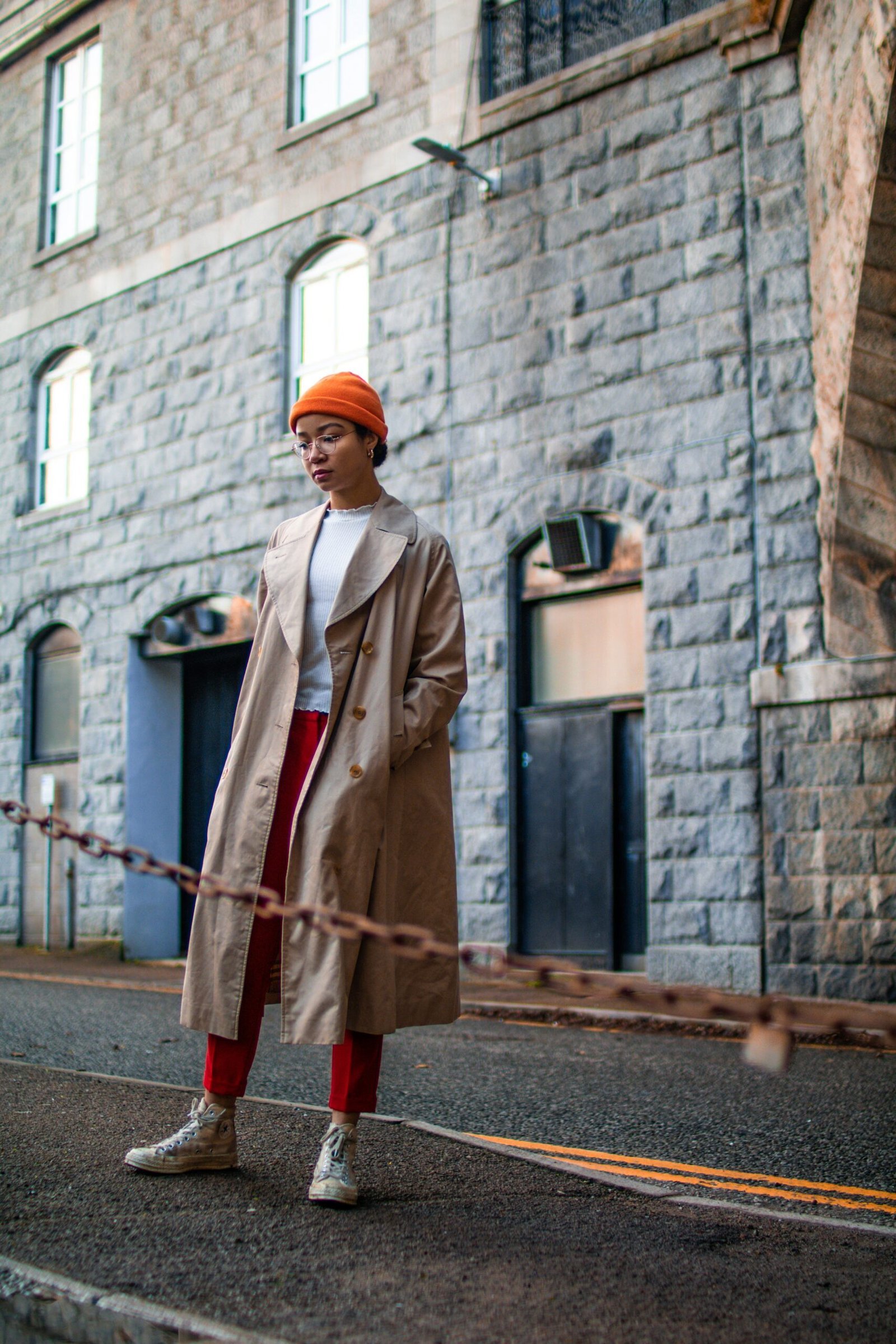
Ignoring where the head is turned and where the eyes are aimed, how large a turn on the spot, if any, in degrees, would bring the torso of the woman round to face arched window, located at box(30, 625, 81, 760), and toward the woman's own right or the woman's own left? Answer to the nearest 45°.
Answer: approximately 135° to the woman's own right

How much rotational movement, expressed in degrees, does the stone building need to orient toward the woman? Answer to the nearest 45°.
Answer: approximately 45° to its left

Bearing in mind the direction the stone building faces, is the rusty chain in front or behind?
in front

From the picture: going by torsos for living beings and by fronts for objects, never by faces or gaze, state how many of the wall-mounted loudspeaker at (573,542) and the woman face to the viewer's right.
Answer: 0

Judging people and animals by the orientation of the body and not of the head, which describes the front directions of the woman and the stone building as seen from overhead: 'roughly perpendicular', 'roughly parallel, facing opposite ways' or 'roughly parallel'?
roughly parallel

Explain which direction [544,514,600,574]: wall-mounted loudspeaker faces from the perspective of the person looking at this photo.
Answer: facing the viewer and to the left of the viewer

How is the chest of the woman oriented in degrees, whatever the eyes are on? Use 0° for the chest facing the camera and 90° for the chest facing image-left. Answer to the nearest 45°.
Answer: approximately 45°

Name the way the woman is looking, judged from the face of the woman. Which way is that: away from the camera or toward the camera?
toward the camera

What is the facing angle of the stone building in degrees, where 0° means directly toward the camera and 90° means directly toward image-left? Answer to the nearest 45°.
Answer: approximately 45°

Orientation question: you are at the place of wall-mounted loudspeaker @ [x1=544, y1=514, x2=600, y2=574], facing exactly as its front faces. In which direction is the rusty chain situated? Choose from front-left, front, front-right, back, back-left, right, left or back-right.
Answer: front-left

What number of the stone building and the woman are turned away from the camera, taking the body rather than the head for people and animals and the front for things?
0
